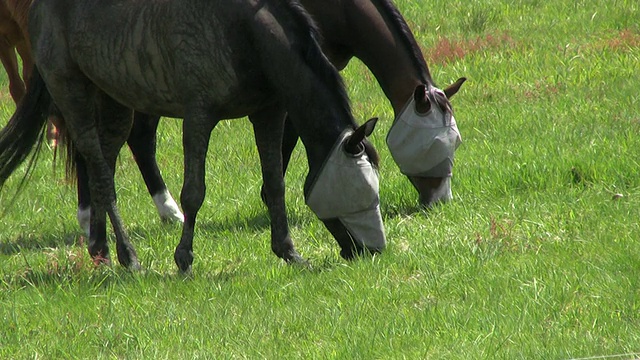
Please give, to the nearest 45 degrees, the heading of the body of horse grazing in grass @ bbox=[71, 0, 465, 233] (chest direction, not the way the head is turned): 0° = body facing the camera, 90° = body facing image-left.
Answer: approximately 270°

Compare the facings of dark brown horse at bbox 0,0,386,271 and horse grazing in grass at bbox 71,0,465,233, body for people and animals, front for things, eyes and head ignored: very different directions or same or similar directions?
same or similar directions

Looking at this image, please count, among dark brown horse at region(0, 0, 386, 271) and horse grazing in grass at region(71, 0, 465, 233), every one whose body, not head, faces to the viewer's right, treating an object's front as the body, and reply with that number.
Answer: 2

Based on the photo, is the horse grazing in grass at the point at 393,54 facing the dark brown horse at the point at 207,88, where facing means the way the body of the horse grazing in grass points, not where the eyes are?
no

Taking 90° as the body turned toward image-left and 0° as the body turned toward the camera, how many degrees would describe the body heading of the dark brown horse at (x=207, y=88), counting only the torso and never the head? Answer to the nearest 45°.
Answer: approximately 270°
